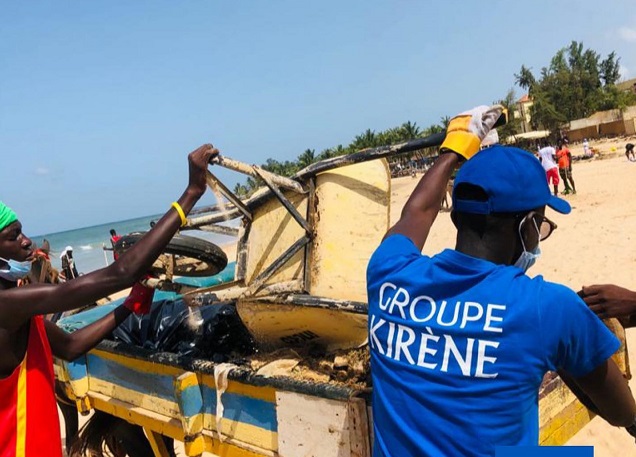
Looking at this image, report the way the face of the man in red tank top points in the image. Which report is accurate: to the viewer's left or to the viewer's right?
to the viewer's right

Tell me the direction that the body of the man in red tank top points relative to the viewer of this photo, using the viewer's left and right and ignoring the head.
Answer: facing to the right of the viewer

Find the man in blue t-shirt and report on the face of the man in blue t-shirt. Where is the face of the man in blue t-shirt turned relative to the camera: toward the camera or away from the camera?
away from the camera

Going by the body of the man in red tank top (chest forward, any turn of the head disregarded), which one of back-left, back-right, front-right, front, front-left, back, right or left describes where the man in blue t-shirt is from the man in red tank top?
front-right

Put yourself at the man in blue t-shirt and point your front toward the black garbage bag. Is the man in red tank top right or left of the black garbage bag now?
left

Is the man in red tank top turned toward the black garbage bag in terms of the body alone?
yes
